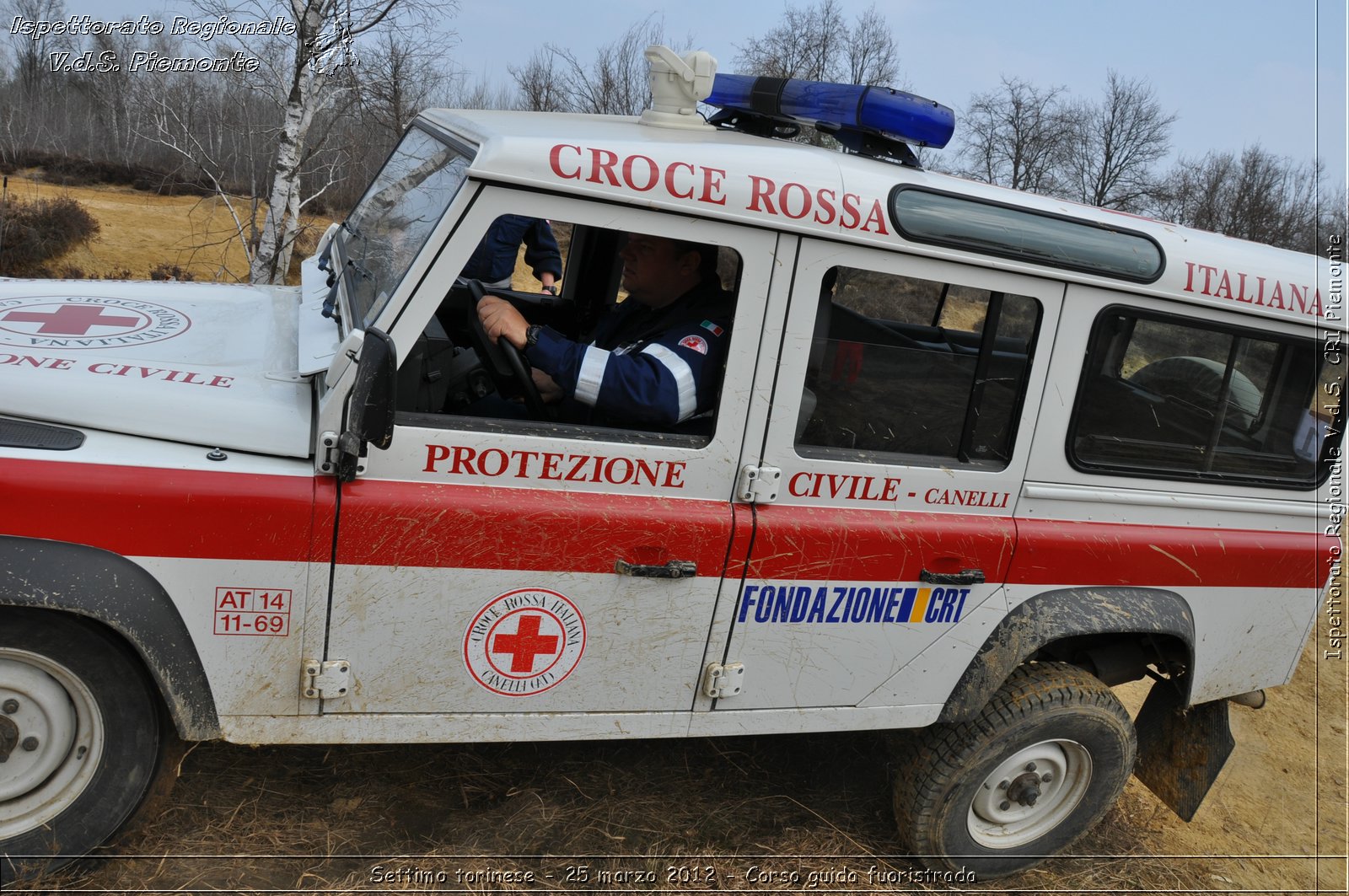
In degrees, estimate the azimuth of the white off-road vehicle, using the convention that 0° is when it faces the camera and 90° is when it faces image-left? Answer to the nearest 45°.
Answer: approximately 90°

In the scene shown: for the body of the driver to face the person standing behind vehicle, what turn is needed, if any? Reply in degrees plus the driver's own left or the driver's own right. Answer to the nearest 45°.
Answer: approximately 45° to the driver's own right

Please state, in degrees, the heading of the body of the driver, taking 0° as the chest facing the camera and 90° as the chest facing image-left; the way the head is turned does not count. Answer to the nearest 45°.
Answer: approximately 90°

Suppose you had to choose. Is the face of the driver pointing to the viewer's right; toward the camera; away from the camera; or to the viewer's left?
to the viewer's left
